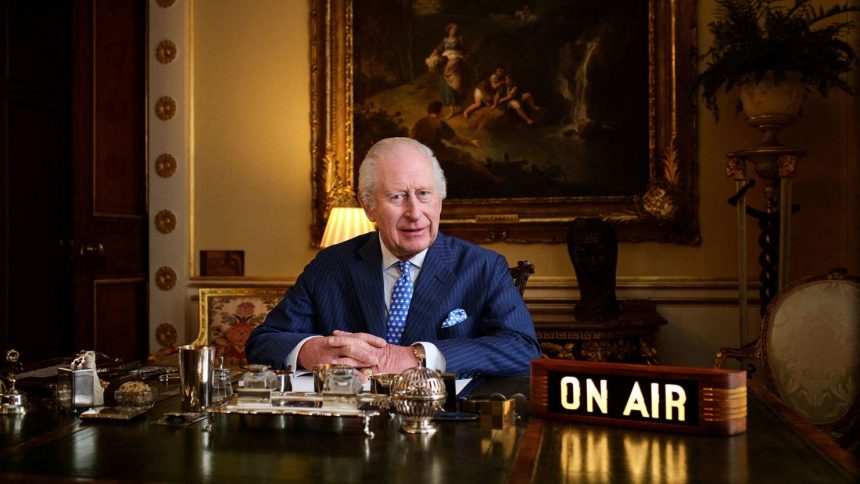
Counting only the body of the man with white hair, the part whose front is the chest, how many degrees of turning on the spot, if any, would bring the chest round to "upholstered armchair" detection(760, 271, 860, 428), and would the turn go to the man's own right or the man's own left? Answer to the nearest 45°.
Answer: approximately 90° to the man's own left

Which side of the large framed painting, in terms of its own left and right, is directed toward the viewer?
front

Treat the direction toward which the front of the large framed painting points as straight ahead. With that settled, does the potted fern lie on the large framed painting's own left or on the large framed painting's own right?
on the large framed painting's own left

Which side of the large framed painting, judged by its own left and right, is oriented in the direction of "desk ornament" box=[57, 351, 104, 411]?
front

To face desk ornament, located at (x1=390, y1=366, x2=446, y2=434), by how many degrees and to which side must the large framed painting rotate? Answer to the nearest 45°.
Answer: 0° — it already faces it

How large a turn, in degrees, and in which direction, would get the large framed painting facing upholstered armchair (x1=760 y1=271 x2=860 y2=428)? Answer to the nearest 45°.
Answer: approximately 45° to its left

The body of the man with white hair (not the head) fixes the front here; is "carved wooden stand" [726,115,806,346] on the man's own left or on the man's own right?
on the man's own left

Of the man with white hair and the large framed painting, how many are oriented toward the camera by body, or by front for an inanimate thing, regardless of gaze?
2

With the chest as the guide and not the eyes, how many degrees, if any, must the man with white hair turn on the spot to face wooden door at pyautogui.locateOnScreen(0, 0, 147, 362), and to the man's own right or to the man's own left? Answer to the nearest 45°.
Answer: approximately 135° to the man's own right

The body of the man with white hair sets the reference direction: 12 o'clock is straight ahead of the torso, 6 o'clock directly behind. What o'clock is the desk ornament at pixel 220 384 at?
The desk ornament is roughly at 1 o'clock from the man with white hair.

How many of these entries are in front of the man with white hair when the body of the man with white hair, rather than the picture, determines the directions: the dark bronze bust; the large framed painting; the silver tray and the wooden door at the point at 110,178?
1

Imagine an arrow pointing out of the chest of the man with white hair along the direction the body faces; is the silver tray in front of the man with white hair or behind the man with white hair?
in front

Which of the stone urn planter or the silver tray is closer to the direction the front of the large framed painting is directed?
the silver tray

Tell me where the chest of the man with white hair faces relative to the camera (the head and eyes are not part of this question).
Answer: toward the camera
